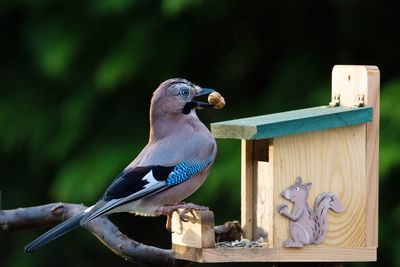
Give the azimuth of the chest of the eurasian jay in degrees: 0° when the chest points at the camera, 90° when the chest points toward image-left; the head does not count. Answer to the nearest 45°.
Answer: approximately 270°
